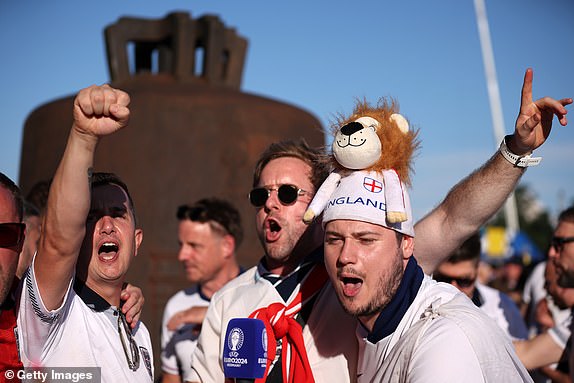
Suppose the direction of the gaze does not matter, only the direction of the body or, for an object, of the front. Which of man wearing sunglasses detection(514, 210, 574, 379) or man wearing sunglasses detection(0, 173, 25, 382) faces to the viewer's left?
man wearing sunglasses detection(514, 210, 574, 379)

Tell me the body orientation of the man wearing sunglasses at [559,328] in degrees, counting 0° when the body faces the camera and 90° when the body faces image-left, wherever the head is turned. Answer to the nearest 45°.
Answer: approximately 90°

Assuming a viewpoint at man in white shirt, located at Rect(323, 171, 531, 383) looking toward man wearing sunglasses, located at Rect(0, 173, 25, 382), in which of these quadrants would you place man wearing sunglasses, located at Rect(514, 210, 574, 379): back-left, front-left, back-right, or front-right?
back-right

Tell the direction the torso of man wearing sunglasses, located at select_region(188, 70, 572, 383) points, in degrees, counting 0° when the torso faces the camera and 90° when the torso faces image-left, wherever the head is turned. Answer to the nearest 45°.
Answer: approximately 45°
